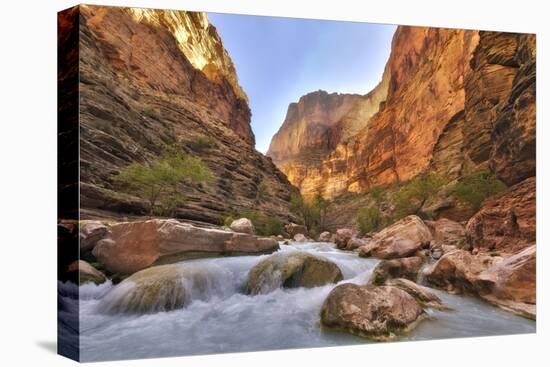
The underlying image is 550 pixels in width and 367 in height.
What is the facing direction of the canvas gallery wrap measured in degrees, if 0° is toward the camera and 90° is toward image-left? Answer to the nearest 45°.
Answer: approximately 315°
